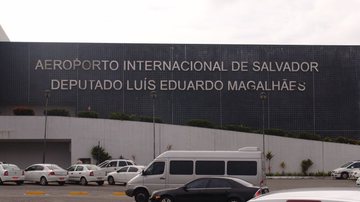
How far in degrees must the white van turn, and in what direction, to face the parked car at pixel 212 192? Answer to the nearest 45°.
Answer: approximately 90° to its left

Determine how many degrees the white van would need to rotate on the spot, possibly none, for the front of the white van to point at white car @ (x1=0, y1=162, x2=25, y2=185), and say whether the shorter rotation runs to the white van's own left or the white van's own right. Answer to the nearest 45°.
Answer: approximately 45° to the white van's own right

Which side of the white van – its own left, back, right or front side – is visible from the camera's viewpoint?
left

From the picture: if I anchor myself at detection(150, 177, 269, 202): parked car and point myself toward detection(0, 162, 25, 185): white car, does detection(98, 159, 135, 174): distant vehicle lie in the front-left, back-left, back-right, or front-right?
front-right

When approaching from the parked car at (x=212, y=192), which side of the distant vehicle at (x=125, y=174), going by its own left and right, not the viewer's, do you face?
left

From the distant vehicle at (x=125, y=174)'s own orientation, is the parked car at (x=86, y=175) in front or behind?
in front
